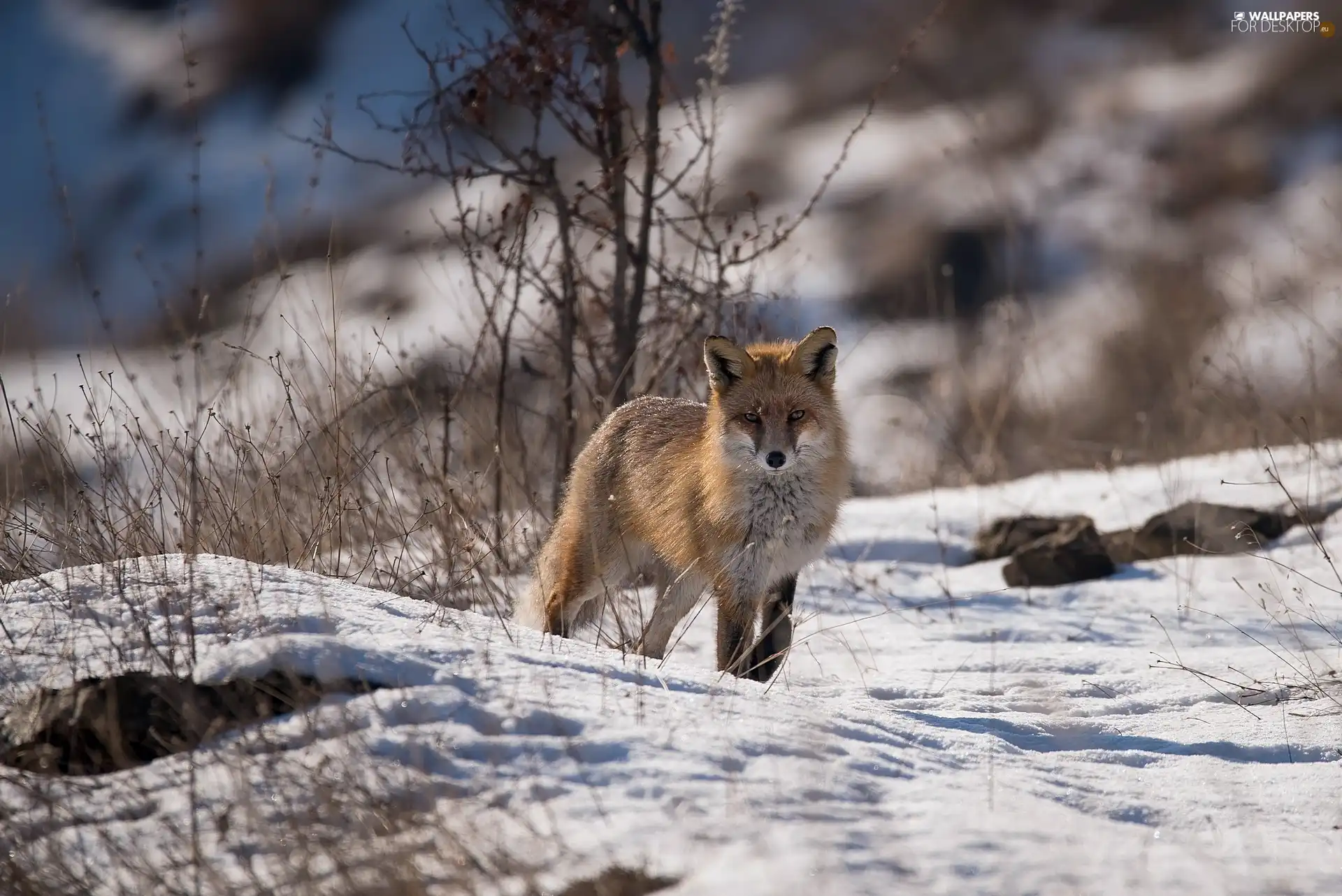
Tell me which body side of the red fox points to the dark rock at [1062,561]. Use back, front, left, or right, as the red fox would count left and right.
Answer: left

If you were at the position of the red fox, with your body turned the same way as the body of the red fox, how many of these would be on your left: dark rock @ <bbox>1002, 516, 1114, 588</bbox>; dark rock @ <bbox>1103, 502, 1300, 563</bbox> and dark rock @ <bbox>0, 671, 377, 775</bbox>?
2

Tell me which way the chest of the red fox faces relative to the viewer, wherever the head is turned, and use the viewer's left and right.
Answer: facing the viewer and to the right of the viewer

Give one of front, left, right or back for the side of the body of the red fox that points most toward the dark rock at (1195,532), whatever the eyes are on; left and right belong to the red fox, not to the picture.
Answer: left

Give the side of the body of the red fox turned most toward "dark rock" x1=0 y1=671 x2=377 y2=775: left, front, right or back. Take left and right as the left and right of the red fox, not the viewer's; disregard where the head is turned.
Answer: right

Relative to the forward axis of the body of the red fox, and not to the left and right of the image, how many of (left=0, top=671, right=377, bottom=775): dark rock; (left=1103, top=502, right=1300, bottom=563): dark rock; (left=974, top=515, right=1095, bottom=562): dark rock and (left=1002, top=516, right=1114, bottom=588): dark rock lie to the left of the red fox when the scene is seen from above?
3

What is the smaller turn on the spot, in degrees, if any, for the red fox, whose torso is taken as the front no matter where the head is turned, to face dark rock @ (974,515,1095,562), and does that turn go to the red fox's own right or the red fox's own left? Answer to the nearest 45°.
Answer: approximately 90° to the red fox's own left
